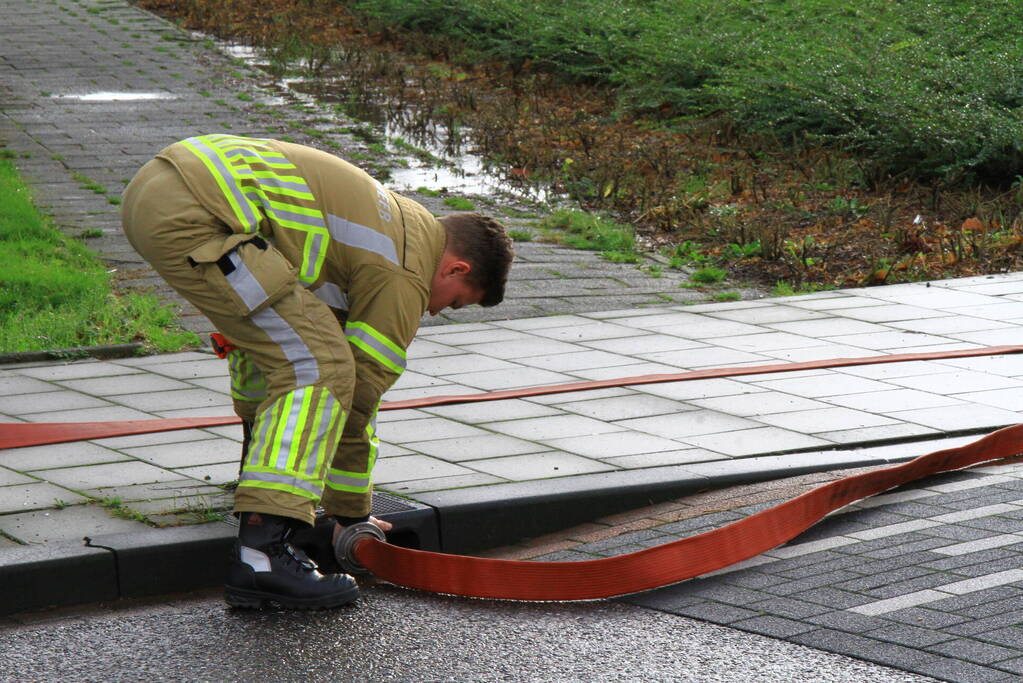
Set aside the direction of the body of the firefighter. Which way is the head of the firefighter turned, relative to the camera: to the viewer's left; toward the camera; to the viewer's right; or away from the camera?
to the viewer's right

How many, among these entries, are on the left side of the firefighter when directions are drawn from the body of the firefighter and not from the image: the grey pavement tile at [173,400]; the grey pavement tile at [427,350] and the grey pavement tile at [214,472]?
3

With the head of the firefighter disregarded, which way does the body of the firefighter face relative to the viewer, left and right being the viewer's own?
facing to the right of the viewer

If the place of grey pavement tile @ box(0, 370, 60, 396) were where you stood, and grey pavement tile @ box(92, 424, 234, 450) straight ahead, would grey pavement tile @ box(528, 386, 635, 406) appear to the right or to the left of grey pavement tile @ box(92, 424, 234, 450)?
left

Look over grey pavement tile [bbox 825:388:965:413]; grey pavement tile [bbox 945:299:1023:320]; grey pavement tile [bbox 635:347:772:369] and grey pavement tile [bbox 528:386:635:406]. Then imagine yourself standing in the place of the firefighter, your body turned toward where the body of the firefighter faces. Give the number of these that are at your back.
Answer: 0

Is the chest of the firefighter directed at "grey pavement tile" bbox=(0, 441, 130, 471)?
no

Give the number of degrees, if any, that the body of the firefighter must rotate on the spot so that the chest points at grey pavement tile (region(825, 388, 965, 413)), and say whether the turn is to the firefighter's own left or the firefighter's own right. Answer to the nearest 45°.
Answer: approximately 45° to the firefighter's own left

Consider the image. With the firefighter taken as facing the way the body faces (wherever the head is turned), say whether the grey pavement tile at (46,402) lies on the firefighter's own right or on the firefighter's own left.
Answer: on the firefighter's own left

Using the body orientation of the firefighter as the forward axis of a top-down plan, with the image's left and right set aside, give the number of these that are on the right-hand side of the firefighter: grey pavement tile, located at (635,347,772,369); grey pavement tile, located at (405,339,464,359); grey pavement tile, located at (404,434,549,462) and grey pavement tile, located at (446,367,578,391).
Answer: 0

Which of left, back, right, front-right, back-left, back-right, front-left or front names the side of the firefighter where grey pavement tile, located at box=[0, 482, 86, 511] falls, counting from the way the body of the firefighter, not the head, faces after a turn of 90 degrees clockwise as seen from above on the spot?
back-right

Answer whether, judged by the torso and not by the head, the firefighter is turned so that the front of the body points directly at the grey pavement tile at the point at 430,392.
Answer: no
